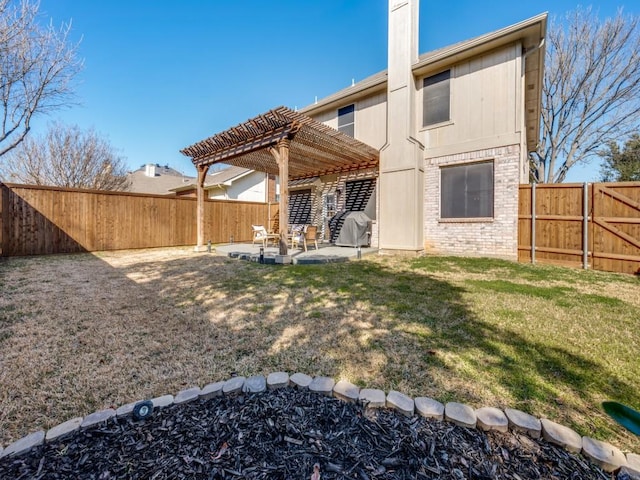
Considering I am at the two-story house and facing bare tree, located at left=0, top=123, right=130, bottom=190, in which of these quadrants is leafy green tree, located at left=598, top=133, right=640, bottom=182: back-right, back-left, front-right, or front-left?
back-right

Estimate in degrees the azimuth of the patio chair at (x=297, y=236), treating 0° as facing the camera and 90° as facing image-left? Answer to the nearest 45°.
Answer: approximately 45°

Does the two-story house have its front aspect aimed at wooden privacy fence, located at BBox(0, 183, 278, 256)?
no

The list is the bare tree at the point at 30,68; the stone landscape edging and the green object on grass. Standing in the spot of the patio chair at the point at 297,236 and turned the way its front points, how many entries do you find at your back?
0

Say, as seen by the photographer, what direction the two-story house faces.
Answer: facing away from the viewer and to the right of the viewer

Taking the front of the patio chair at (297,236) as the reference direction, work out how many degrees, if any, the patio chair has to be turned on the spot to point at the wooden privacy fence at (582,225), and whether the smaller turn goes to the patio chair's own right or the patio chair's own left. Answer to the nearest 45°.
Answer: approximately 90° to the patio chair's own left

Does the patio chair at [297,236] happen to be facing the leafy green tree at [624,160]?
no

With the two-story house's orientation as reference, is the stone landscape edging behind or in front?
behind

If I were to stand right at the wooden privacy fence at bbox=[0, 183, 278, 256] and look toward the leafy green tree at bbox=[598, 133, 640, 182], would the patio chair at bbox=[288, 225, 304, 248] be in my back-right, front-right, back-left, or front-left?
front-right

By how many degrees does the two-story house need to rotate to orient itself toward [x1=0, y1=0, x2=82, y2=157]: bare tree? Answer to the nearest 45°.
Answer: approximately 135° to its left

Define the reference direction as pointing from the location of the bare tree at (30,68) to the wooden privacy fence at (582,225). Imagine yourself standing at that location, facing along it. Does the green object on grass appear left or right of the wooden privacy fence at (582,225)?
right

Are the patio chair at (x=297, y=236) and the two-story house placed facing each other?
no

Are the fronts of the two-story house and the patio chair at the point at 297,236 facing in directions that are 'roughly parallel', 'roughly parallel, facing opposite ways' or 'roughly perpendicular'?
roughly parallel, facing opposite ways
